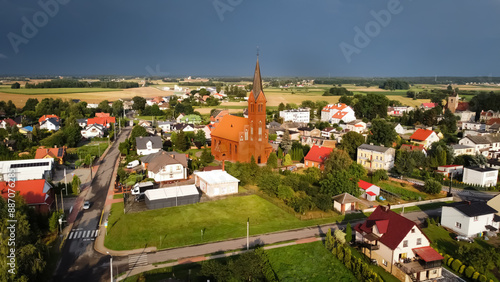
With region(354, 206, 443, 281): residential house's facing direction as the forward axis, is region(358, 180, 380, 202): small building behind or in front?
behind

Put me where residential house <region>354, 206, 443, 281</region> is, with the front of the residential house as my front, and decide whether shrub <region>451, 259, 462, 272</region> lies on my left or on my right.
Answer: on my left

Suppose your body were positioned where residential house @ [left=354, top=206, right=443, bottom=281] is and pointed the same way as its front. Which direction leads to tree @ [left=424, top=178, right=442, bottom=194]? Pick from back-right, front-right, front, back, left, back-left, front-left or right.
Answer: back-left

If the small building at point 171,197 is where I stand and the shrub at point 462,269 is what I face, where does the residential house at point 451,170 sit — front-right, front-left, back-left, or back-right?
front-left

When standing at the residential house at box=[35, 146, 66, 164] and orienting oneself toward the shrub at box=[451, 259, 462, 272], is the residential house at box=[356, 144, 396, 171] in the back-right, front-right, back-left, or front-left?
front-left

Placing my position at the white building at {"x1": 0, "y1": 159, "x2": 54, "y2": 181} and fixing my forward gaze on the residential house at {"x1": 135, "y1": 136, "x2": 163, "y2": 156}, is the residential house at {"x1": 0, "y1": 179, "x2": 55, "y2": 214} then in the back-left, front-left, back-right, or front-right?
back-right

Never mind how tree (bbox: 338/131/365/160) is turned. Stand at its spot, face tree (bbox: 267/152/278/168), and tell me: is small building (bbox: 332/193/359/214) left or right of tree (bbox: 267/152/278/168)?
left

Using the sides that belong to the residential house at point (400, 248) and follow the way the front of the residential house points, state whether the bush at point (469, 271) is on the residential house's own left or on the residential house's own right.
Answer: on the residential house's own left

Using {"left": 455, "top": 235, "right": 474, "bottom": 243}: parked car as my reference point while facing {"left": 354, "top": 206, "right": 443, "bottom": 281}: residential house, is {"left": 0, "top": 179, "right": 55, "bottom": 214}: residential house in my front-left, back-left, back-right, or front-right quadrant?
front-right

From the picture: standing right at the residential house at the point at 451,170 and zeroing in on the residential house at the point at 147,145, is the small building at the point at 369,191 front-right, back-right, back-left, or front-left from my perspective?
front-left
